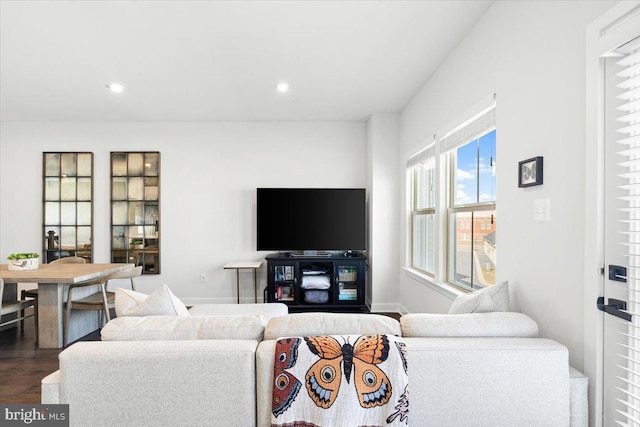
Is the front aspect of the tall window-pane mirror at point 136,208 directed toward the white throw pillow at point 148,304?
yes

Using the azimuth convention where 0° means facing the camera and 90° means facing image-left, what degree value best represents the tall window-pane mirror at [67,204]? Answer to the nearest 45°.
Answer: approximately 0°

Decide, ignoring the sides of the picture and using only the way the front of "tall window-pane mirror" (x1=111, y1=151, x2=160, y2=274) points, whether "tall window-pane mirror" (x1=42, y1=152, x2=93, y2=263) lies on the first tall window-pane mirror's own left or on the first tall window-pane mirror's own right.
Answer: on the first tall window-pane mirror's own right

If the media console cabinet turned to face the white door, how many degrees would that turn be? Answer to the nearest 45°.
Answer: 0° — it already faces it

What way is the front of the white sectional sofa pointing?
away from the camera

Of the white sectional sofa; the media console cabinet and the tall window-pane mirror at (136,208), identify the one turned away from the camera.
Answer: the white sectional sofa

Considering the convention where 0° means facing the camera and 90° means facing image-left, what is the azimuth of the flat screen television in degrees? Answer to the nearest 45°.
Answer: approximately 0°
